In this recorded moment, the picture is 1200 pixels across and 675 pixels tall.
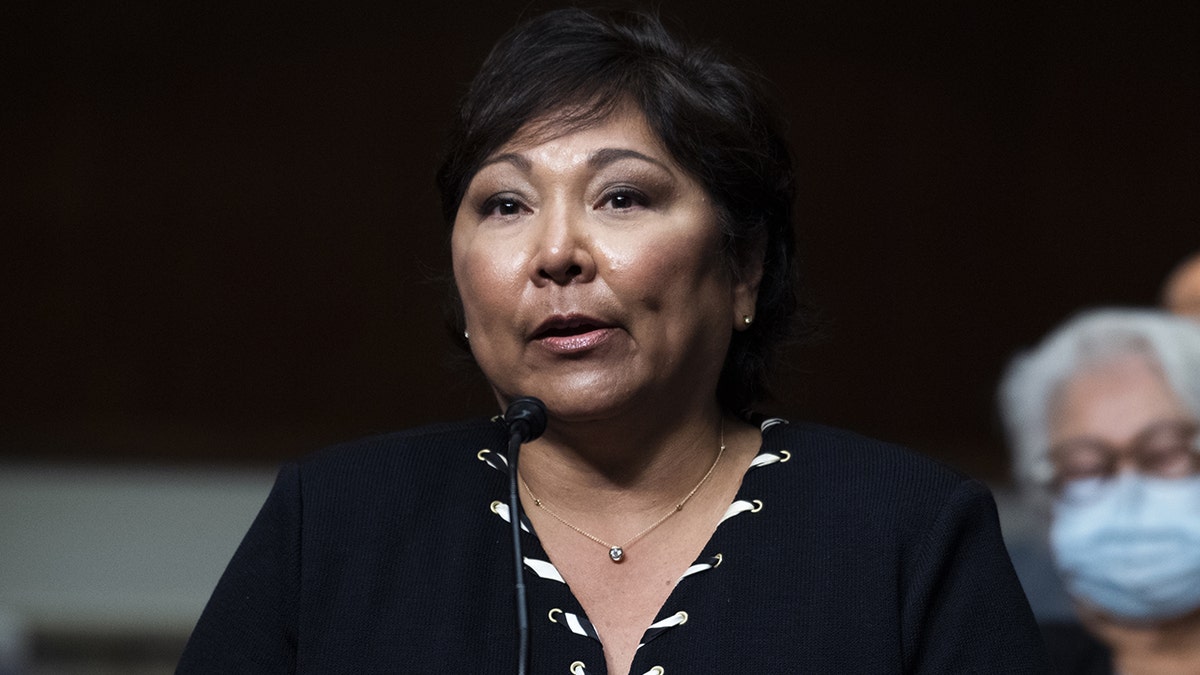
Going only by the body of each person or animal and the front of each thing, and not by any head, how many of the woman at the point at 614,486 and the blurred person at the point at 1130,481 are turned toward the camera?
2

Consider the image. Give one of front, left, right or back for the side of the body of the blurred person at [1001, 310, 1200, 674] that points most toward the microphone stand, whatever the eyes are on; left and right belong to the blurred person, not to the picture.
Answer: front

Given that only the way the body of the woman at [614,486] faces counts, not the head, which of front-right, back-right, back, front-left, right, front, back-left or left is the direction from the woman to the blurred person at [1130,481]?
back-left

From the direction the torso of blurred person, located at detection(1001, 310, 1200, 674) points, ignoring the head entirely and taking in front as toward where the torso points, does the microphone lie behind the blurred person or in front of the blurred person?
in front

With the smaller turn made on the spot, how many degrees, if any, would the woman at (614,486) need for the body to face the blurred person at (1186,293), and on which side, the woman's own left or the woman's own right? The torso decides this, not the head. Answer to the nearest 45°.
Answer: approximately 135° to the woman's own left

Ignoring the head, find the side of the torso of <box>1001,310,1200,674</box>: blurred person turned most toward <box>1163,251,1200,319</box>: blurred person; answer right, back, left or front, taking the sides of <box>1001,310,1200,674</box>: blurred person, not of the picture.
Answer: back
